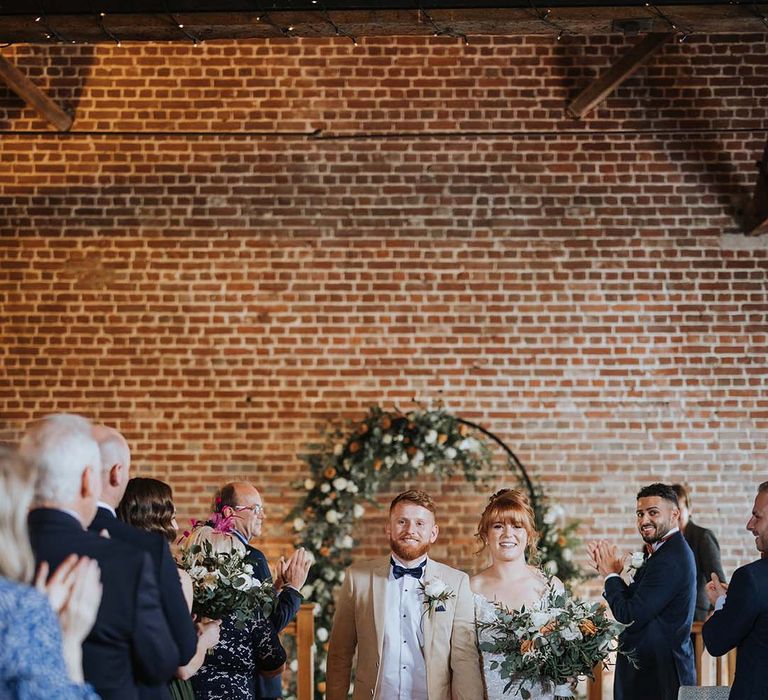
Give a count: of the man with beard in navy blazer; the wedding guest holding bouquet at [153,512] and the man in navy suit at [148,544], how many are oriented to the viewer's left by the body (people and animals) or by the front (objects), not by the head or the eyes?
1

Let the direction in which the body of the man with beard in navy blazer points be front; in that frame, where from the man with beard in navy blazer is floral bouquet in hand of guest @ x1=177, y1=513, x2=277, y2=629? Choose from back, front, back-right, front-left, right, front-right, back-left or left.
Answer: front-left

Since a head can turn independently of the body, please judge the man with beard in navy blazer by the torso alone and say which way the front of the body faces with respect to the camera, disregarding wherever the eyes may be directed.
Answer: to the viewer's left

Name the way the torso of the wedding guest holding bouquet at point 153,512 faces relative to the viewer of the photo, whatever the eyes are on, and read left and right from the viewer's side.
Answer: facing away from the viewer and to the right of the viewer

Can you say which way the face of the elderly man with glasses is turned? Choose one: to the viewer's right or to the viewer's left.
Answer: to the viewer's right

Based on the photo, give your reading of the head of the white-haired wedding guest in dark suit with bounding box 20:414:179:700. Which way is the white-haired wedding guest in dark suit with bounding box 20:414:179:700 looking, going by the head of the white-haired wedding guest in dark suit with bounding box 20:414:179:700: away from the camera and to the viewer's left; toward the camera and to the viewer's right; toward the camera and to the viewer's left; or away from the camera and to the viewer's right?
away from the camera and to the viewer's right

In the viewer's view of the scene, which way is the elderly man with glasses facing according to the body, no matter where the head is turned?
to the viewer's right

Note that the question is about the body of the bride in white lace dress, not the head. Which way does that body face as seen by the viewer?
toward the camera

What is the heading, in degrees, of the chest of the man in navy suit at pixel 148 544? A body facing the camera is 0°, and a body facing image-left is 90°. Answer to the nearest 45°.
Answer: approximately 225°

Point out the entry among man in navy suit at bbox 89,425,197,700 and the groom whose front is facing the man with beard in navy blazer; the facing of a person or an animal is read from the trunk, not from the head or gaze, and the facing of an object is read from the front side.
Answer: the man in navy suit

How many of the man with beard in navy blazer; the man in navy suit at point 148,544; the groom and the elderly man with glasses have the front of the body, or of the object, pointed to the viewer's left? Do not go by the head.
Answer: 1

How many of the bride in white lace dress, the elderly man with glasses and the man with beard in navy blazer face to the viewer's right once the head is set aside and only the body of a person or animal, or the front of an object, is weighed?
1
